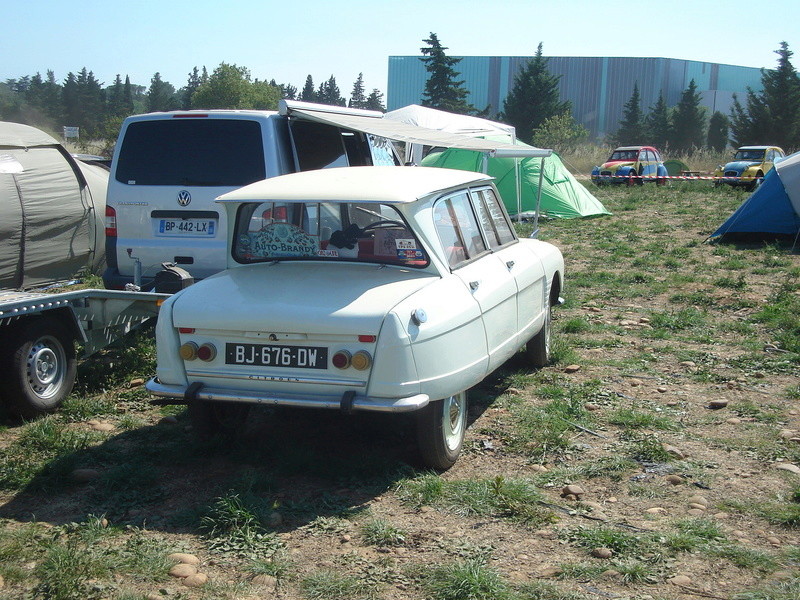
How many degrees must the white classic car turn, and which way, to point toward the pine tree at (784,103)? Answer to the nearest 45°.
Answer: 0° — it already faces it

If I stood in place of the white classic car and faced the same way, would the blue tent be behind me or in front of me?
in front

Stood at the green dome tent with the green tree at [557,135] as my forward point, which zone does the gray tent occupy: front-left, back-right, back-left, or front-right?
back-left

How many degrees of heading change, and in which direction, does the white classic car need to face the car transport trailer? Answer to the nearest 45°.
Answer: approximately 90° to its left

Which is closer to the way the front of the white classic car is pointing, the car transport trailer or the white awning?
the white awning

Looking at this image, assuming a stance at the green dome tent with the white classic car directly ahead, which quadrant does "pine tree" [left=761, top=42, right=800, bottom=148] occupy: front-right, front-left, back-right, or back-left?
back-left

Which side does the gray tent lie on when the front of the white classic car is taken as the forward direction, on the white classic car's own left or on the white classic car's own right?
on the white classic car's own left

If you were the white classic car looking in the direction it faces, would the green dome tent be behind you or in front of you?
in front

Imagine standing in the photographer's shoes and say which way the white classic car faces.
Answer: facing away from the viewer and to the right of the viewer
